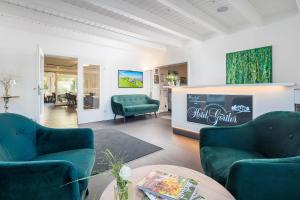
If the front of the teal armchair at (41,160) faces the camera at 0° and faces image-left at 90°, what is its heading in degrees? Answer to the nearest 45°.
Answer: approximately 315°

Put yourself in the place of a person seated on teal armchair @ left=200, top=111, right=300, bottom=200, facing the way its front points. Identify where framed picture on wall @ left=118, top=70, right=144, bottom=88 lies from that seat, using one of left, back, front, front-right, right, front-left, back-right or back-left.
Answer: right

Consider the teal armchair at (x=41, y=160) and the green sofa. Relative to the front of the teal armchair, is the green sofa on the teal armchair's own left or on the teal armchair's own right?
on the teal armchair's own left

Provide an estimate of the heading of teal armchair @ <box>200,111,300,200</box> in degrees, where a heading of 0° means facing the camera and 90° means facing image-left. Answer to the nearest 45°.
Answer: approximately 45°

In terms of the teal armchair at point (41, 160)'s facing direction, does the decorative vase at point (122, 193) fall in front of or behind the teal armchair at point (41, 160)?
in front

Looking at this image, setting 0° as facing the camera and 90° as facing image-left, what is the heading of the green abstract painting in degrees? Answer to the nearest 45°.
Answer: approximately 45°

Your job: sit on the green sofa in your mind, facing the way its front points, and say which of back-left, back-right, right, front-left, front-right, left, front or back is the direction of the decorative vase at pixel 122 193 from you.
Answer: front-right

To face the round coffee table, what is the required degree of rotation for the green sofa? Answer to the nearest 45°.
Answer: approximately 45° to its right

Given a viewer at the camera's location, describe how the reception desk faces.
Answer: facing the viewer and to the left of the viewer

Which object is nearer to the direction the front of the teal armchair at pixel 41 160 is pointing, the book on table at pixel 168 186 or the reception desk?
the book on table

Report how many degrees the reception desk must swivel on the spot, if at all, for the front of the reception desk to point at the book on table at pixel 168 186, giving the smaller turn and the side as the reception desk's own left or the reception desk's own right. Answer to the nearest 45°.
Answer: approximately 45° to the reception desk's own left

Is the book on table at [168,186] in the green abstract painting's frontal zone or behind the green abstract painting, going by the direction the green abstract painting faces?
frontal zone
